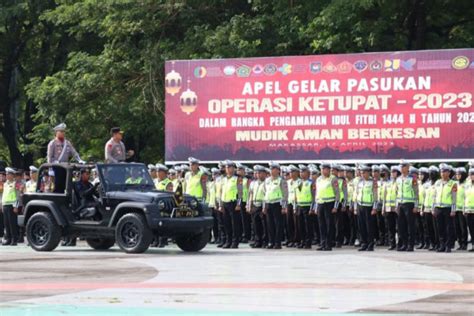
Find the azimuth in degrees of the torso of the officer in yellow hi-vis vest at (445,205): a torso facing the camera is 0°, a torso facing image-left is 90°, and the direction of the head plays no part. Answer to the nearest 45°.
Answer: approximately 45°

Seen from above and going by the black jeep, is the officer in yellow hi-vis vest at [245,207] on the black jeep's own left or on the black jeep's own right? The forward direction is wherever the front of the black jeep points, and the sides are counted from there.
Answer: on the black jeep's own left

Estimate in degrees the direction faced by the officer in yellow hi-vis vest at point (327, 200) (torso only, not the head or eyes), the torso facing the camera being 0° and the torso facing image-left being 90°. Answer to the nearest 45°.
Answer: approximately 45°

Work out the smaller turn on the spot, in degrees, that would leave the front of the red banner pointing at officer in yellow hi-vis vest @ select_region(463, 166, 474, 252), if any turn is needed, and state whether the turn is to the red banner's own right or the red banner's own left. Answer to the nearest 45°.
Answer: approximately 45° to the red banner's own left

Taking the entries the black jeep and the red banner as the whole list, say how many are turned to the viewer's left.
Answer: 0

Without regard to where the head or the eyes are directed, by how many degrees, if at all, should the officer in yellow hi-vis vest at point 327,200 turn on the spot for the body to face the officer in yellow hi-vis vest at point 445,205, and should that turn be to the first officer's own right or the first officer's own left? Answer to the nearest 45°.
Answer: approximately 135° to the first officer's own left
